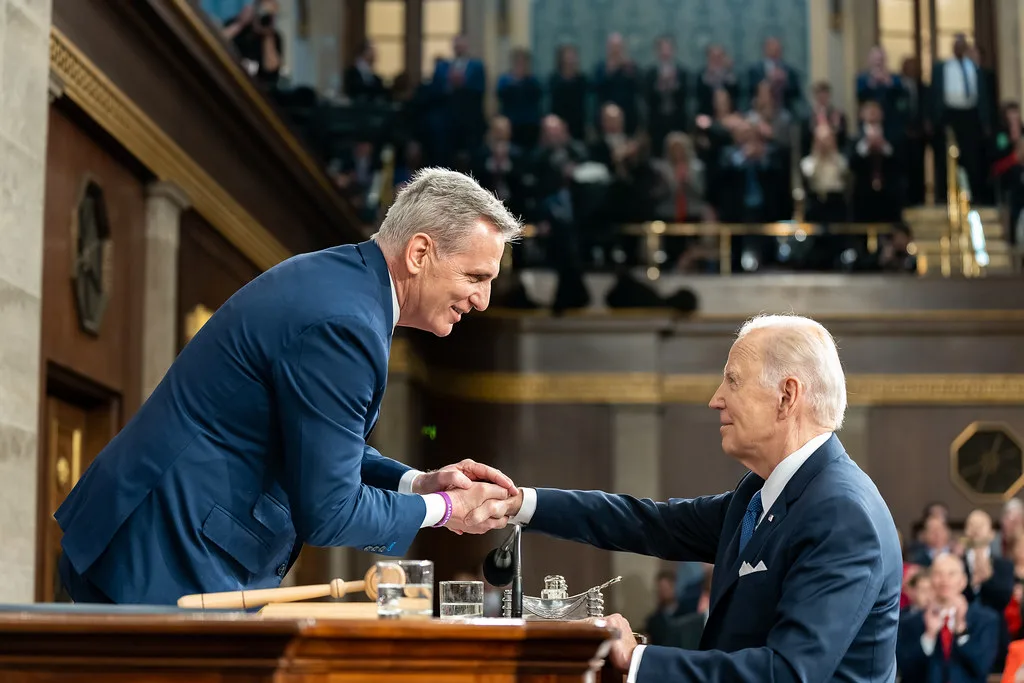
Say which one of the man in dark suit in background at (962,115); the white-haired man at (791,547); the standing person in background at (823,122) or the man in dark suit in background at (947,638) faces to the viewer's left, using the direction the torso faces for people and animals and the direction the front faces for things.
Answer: the white-haired man

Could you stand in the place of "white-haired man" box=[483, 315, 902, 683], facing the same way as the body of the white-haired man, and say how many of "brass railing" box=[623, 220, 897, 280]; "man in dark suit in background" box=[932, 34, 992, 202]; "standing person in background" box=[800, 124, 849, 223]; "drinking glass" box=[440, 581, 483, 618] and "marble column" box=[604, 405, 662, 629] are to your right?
4

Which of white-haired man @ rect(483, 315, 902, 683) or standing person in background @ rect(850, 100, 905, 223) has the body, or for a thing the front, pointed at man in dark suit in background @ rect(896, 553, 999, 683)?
the standing person in background

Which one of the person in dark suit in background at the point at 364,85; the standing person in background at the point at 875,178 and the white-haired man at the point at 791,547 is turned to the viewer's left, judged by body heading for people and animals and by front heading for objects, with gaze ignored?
the white-haired man

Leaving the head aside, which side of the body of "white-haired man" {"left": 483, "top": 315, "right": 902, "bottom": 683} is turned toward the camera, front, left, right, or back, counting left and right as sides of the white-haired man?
left

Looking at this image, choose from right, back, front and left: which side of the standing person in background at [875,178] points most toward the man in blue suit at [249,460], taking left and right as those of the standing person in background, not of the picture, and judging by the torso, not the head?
front

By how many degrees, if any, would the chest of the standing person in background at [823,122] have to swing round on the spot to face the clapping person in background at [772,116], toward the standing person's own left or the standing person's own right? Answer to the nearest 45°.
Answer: approximately 45° to the standing person's own right

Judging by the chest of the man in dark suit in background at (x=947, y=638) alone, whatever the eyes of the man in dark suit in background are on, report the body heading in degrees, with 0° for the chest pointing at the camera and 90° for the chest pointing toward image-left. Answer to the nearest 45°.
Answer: approximately 0°

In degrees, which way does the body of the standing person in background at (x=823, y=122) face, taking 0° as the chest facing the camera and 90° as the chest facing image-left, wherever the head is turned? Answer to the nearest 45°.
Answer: approximately 0°

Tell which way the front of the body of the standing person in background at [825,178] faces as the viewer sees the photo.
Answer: toward the camera

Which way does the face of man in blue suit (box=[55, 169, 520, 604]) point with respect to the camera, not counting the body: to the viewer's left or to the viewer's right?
to the viewer's right

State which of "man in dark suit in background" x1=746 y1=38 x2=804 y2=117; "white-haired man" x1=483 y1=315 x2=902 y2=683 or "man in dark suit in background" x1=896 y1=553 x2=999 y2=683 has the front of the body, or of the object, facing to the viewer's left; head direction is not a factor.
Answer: the white-haired man

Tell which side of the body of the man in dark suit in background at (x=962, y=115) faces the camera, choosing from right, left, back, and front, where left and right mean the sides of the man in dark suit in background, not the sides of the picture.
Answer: front

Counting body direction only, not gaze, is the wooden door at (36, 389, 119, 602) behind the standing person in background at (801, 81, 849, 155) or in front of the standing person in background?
in front
